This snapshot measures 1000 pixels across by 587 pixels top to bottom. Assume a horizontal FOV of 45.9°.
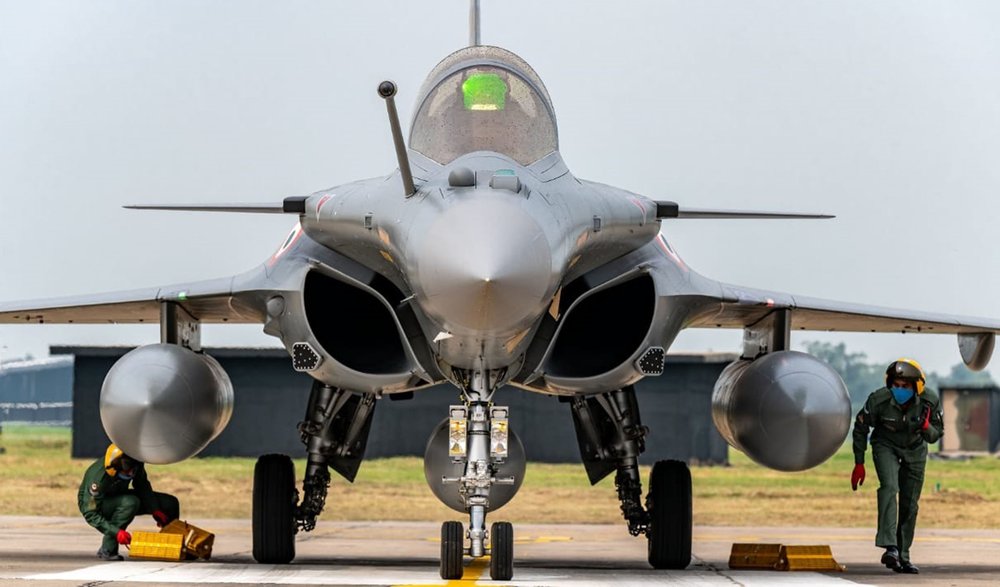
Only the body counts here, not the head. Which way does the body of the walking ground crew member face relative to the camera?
toward the camera

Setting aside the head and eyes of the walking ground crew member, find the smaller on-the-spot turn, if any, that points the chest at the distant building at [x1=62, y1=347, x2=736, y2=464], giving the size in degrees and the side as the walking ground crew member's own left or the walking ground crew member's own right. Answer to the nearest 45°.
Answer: approximately 135° to the walking ground crew member's own right

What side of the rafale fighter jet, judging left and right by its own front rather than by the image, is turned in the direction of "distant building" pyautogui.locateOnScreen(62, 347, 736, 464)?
back

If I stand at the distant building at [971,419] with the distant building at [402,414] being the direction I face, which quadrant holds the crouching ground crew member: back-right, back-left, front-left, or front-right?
front-left

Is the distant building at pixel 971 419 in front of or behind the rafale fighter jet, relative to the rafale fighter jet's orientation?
behind

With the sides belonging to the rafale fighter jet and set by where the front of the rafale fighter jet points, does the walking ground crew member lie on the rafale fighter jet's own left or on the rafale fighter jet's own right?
on the rafale fighter jet's own left

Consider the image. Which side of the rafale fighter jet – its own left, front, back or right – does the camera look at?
front

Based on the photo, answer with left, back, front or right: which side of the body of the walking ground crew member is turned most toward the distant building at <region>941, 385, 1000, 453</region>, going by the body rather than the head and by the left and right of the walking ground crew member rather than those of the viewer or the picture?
back

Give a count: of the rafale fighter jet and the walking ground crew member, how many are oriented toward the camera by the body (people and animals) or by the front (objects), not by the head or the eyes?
2

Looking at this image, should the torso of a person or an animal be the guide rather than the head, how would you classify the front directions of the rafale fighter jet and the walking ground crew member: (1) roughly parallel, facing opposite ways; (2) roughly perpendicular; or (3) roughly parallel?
roughly parallel

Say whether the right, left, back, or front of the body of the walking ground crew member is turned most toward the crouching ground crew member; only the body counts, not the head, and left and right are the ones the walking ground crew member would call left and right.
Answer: right
